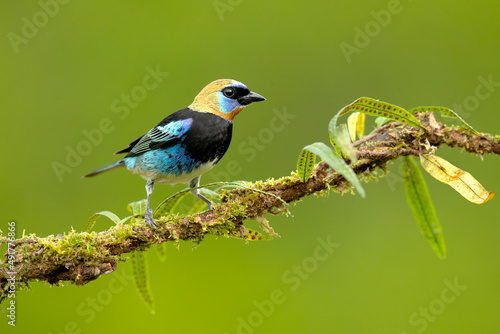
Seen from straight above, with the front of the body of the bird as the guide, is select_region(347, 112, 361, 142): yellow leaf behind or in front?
in front

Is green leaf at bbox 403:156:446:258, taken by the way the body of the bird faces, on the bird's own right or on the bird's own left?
on the bird's own left

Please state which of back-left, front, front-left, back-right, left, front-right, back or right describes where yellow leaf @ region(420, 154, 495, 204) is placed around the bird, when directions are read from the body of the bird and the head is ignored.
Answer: front-right

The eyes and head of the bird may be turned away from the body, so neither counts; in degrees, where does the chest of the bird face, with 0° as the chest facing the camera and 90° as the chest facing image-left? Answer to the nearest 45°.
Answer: approximately 270°

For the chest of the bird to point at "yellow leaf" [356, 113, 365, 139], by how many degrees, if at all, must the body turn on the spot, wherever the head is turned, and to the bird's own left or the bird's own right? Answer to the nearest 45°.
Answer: approximately 45° to the bird's own right
